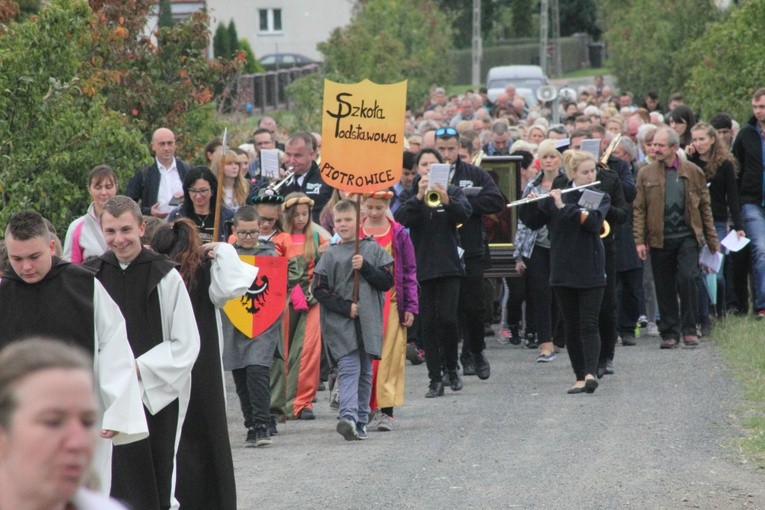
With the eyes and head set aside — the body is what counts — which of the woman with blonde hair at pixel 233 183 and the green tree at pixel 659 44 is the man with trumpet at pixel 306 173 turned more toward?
the woman with blonde hair

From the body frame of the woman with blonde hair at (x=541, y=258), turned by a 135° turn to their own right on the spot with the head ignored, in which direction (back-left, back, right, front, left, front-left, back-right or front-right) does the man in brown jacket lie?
back-right

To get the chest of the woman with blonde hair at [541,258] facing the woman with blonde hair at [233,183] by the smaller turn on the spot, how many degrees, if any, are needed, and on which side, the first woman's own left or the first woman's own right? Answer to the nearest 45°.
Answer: approximately 45° to the first woman's own right
